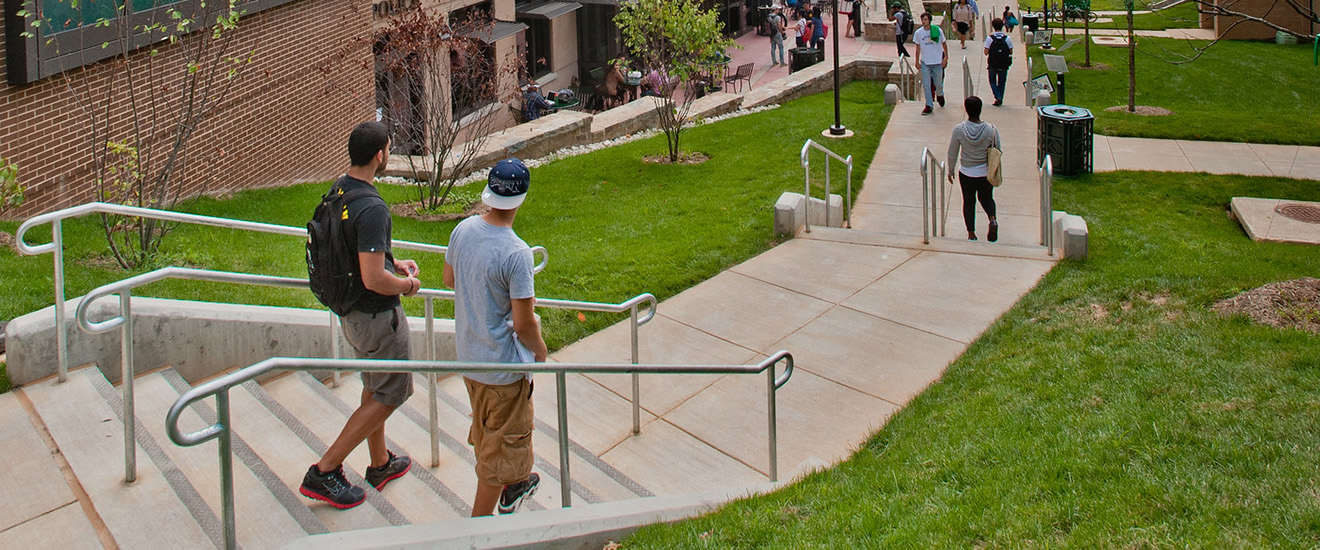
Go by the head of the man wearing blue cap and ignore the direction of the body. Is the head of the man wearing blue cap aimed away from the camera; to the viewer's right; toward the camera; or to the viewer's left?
away from the camera

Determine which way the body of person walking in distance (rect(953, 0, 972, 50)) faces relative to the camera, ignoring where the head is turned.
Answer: toward the camera

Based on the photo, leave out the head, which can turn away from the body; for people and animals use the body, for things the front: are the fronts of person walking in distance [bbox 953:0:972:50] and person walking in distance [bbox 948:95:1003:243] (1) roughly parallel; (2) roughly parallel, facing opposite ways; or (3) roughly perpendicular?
roughly parallel, facing opposite ways

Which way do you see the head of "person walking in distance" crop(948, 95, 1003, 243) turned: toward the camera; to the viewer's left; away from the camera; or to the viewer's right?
away from the camera

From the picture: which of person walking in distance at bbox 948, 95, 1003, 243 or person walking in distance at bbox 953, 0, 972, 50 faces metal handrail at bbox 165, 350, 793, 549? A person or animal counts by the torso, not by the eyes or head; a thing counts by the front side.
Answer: person walking in distance at bbox 953, 0, 972, 50

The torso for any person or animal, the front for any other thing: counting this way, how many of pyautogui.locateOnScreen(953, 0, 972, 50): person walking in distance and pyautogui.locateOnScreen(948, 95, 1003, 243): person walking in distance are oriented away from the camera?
1

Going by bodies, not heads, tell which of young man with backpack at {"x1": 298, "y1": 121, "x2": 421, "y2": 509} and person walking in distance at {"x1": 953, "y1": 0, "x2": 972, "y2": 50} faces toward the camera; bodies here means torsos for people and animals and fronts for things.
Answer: the person walking in distance

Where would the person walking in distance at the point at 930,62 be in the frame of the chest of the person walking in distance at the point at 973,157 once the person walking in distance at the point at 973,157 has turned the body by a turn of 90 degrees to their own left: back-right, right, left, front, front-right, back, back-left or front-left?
right

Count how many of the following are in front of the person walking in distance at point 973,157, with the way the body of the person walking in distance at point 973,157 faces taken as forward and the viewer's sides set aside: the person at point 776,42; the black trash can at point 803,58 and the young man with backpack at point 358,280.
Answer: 2

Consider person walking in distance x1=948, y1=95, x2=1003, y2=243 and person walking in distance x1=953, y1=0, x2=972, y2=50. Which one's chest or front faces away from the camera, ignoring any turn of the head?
person walking in distance x1=948, y1=95, x2=1003, y2=243

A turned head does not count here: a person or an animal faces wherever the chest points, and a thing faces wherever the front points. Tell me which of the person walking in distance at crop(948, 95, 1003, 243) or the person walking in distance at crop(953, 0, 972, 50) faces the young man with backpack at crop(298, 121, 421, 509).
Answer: the person walking in distance at crop(953, 0, 972, 50)

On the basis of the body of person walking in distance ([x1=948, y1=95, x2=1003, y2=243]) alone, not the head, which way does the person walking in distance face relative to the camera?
away from the camera

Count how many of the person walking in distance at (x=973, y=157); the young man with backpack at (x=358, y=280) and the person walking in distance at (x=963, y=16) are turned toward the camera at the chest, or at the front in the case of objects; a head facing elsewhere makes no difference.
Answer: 1
